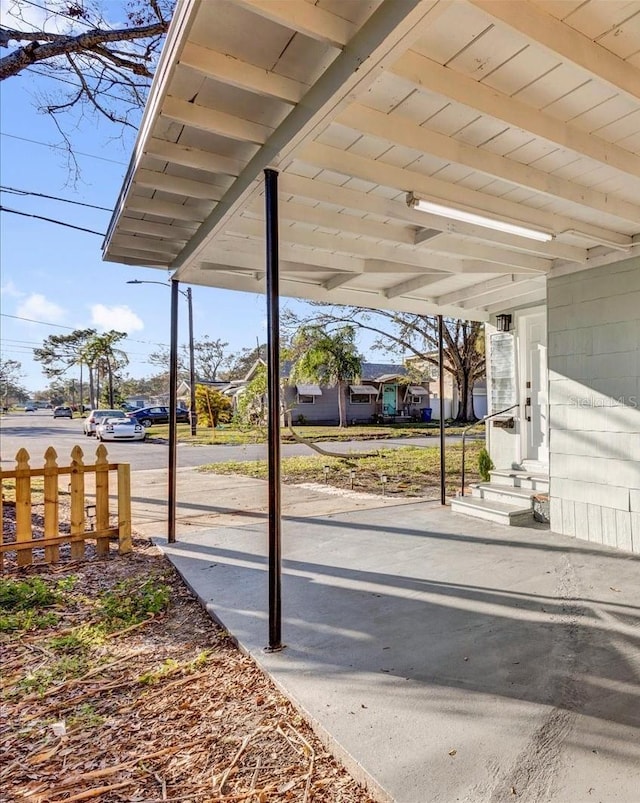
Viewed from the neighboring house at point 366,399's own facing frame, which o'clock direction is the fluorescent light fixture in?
The fluorescent light fixture is roughly at 12 o'clock from the neighboring house.

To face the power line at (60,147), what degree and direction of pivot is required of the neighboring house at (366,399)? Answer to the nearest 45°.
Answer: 0° — it already faces it

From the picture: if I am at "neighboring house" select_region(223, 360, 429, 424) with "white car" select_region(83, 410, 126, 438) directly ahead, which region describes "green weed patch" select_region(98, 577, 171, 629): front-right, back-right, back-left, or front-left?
front-left

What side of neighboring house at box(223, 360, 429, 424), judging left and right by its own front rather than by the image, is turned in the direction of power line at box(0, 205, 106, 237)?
front

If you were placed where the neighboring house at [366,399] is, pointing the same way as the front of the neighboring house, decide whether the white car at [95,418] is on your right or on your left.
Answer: on your right

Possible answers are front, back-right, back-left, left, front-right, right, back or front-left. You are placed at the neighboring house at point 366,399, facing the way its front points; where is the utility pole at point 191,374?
front-right

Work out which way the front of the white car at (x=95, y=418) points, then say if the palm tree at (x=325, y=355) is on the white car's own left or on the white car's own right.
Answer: on the white car's own left

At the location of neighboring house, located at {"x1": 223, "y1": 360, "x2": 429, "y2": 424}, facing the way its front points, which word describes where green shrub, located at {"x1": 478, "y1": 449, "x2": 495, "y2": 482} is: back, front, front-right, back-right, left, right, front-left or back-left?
front

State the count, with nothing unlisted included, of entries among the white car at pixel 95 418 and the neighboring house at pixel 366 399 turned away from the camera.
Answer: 0

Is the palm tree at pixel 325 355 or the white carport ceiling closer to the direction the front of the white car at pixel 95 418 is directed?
the white carport ceiling

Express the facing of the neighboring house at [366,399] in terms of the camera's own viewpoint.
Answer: facing the viewer
